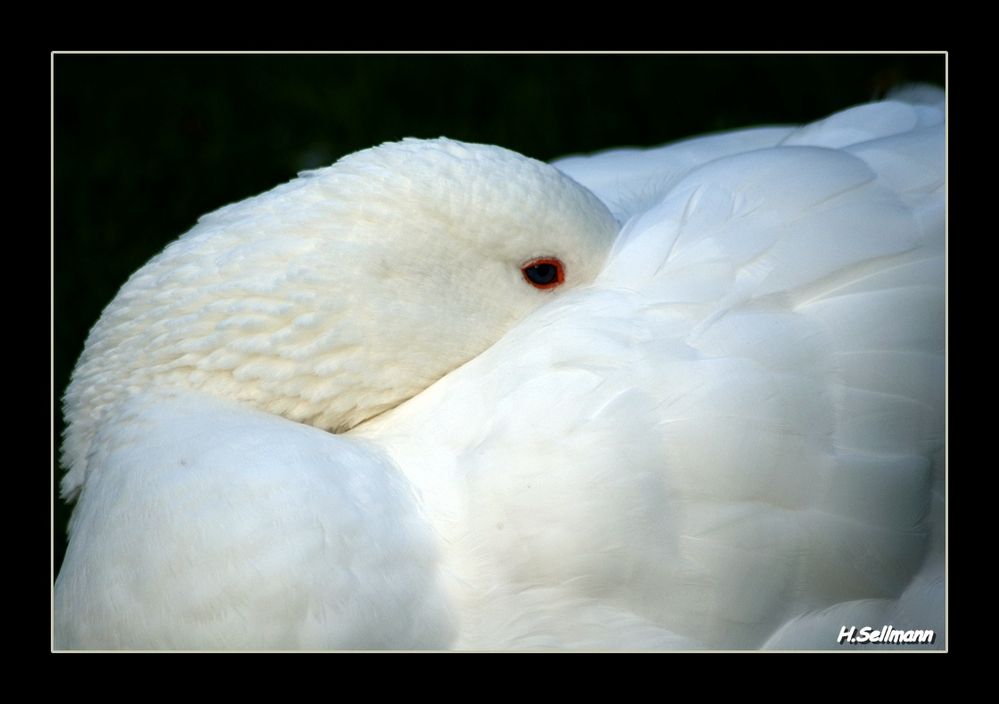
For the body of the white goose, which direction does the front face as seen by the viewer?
to the viewer's left
